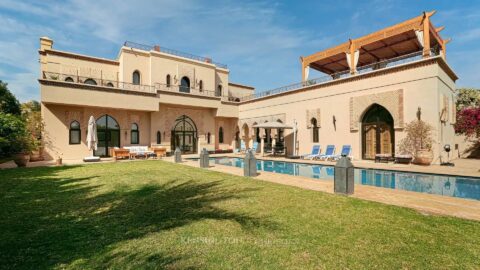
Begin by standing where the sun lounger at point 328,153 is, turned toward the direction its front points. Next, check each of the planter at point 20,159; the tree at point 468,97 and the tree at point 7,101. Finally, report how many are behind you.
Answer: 1

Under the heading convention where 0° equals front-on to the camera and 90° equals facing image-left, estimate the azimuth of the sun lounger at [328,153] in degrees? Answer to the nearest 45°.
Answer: approximately 45°

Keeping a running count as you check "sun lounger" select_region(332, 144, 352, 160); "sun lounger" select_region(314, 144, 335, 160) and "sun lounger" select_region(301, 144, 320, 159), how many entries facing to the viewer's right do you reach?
0

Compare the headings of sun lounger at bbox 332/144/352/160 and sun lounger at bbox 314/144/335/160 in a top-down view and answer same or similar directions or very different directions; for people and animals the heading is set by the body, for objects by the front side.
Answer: same or similar directions

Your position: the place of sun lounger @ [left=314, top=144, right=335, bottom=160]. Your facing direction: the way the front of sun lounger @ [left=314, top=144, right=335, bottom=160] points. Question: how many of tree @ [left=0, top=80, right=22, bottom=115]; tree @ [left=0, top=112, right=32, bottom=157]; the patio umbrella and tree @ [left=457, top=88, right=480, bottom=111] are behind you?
1

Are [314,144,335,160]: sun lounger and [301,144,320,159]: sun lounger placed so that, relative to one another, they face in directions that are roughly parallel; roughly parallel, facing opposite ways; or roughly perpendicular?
roughly parallel

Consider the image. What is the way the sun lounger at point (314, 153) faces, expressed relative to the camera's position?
facing the viewer and to the left of the viewer

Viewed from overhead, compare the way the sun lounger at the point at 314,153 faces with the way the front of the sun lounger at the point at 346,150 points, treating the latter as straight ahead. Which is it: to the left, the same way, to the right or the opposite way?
the same way

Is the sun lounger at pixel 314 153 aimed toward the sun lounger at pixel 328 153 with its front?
no

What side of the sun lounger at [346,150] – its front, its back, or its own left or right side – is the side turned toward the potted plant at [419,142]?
left

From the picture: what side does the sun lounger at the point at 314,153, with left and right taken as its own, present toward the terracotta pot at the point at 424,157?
left
